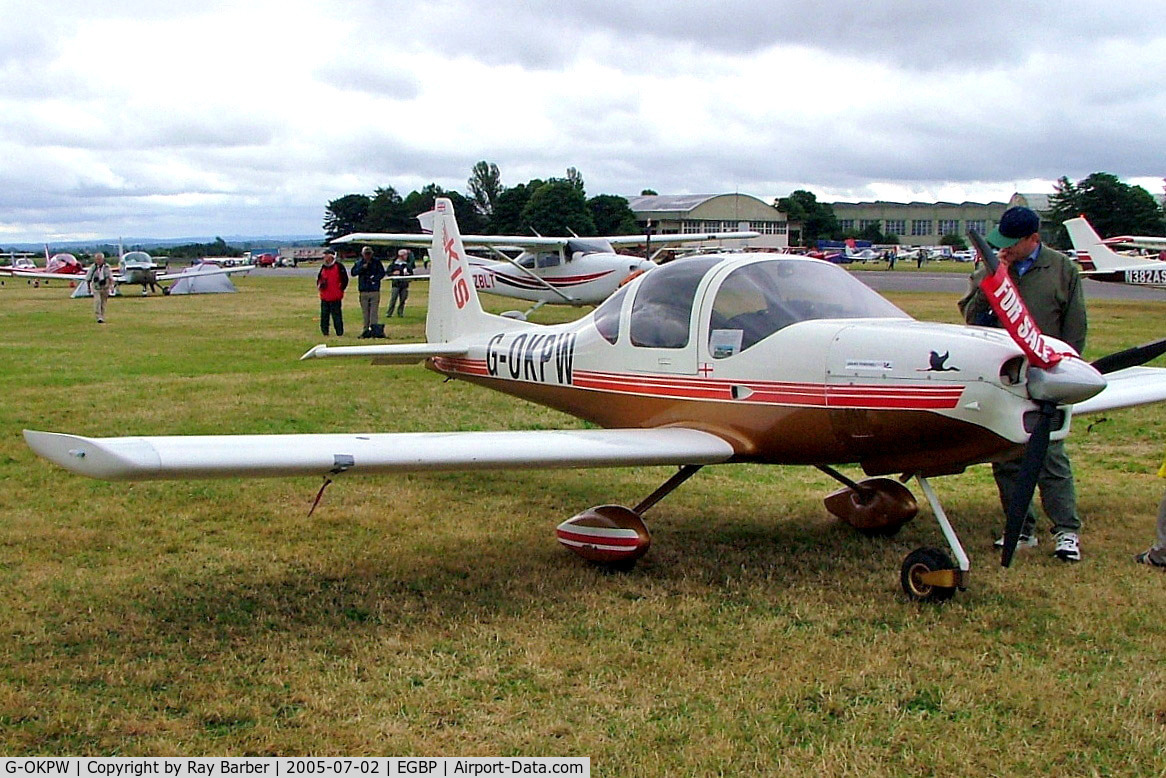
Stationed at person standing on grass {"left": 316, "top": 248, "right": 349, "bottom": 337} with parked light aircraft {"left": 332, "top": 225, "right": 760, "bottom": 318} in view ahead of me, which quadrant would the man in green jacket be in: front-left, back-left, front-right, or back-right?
back-right

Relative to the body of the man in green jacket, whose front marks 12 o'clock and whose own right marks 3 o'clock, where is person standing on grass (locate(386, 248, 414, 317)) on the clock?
The person standing on grass is roughly at 3 o'clock from the man in green jacket.

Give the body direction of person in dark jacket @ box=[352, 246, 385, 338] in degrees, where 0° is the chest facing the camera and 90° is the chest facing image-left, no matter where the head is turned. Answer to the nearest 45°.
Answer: approximately 0°

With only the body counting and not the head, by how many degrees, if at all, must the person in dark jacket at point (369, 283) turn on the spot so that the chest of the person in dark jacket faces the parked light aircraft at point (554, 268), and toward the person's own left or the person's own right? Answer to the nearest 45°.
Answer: approximately 135° to the person's own left

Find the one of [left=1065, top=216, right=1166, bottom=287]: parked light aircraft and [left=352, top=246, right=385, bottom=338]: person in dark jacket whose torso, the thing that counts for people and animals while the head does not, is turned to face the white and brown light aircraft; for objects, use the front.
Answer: the person in dark jacket

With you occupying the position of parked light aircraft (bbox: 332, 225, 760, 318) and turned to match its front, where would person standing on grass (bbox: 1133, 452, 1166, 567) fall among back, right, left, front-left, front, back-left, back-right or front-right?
front-right

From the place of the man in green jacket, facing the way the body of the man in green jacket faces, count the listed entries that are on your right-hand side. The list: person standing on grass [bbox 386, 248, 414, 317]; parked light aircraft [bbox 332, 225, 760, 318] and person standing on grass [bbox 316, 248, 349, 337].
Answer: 3

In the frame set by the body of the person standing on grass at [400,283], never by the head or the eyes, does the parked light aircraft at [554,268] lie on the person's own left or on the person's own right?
on the person's own left

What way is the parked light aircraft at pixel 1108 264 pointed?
to the viewer's right

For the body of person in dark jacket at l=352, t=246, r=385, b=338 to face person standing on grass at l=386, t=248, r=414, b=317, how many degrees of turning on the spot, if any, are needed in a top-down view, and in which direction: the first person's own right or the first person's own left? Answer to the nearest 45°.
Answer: approximately 180°
